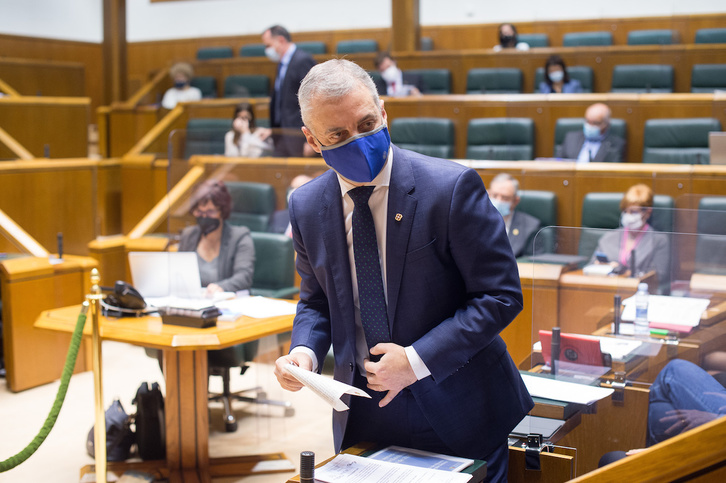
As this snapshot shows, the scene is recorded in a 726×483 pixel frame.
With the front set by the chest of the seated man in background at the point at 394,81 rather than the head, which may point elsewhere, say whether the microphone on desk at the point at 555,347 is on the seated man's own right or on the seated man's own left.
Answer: on the seated man's own left

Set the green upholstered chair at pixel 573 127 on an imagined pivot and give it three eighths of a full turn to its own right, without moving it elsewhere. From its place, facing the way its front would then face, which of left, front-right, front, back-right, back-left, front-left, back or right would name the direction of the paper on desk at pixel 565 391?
back-left

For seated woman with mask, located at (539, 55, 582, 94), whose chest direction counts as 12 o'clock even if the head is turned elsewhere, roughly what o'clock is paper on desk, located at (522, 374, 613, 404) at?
The paper on desk is roughly at 12 o'clock from the seated woman with mask.

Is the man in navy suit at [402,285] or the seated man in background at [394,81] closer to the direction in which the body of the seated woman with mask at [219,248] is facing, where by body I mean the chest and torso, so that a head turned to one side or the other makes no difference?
the man in navy suit

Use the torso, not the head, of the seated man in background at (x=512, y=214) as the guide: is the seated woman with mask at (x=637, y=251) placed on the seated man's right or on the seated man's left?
on the seated man's left

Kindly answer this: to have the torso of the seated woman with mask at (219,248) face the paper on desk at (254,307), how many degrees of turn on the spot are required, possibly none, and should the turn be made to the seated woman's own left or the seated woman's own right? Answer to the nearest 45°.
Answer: approximately 45° to the seated woman's own left

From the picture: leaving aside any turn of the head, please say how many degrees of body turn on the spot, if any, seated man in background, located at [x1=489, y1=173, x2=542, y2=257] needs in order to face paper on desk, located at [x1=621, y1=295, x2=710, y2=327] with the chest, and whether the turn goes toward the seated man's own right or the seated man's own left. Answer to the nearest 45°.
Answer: approximately 45° to the seated man's own left

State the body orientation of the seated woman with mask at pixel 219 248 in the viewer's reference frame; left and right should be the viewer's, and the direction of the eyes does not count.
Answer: facing the viewer and to the left of the viewer

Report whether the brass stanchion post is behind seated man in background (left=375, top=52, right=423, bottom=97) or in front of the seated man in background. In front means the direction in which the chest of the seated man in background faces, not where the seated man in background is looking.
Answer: in front

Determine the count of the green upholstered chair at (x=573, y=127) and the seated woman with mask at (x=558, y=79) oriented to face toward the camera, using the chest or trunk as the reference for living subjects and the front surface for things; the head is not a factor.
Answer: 2

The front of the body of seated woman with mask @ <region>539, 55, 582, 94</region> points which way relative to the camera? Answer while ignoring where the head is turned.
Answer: toward the camera
